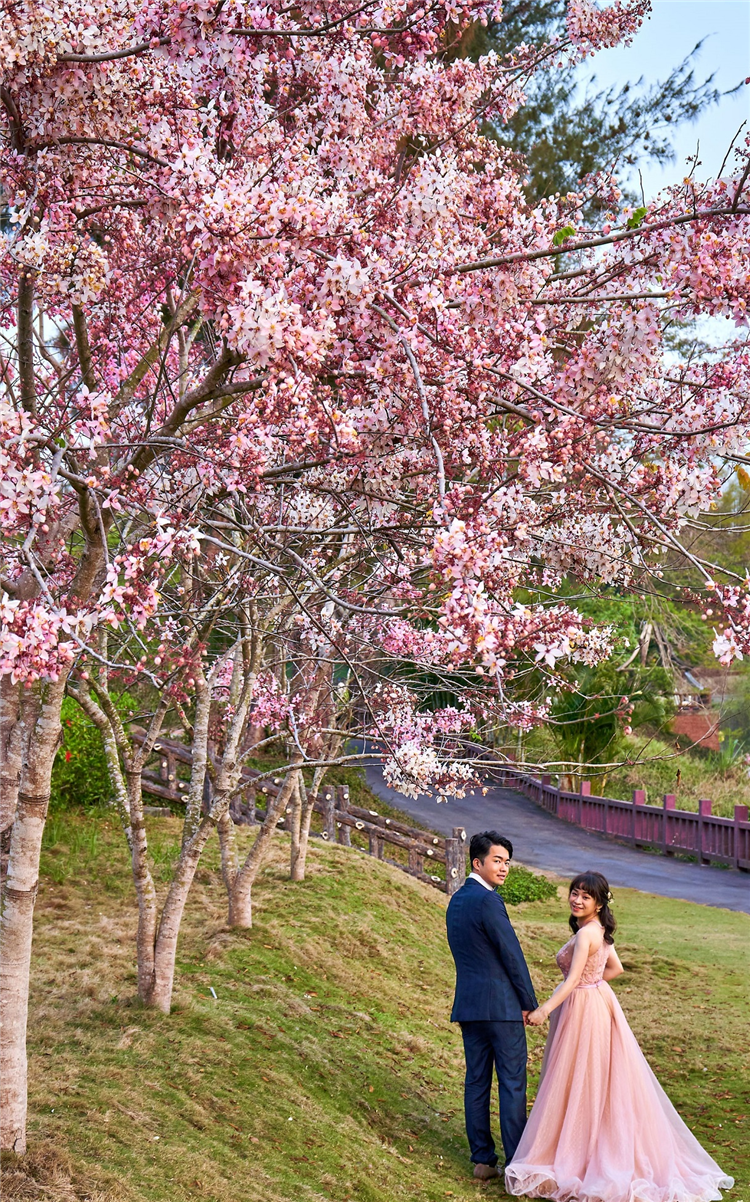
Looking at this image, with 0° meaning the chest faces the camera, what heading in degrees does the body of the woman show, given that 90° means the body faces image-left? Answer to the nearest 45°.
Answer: approximately 135°

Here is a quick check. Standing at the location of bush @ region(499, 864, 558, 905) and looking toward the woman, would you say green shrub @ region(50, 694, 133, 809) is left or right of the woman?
right

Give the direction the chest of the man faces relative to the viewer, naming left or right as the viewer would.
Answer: facing away from the viewer and to the right of the viewer

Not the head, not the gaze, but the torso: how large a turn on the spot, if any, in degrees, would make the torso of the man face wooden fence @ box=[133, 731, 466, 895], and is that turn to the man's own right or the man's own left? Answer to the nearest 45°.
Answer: approximately 45° to the man's own left
